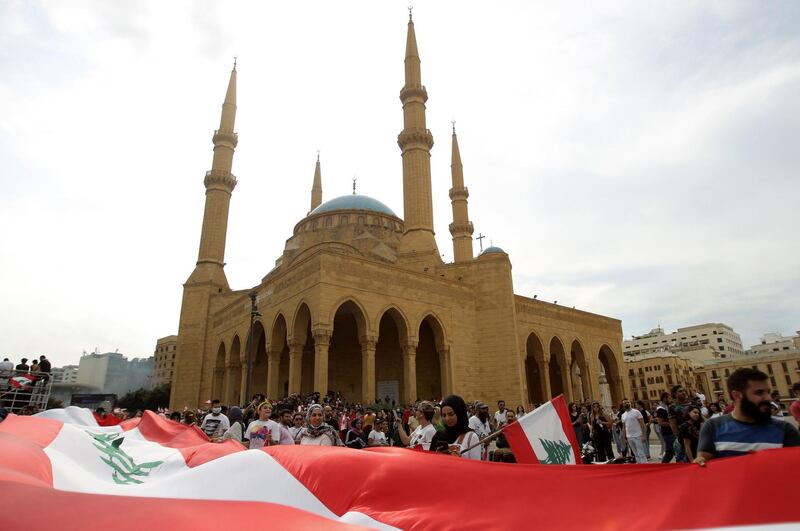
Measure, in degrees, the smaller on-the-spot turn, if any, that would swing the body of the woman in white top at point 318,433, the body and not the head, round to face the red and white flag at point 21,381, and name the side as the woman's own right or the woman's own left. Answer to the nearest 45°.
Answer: approximately 135° to the woman's own right

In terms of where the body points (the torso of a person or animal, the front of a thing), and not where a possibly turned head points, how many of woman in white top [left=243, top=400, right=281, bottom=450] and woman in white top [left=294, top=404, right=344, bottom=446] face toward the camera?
2

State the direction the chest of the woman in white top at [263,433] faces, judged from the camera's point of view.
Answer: toward the camera

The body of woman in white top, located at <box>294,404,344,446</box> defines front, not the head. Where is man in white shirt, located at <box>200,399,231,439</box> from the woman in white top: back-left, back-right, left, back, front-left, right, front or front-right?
back-right

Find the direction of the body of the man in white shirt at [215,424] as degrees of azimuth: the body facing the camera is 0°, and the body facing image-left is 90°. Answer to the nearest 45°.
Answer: approximately 0°

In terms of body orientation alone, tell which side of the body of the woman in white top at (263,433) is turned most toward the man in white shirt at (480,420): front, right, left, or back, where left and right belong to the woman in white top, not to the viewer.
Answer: left

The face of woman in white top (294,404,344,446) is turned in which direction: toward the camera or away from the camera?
toward the camera

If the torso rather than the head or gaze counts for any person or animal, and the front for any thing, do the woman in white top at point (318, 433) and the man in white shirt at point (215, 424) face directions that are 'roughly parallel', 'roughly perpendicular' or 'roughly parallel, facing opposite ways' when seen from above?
roughly parallel

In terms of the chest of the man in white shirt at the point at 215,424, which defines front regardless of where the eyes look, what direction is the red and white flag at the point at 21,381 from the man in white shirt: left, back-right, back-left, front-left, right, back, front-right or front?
back-right

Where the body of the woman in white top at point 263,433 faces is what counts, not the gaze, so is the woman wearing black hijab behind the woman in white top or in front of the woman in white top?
in front

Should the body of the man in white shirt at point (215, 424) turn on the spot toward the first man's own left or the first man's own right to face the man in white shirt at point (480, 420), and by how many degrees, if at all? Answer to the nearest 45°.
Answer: approximately 90° to the first man's own left

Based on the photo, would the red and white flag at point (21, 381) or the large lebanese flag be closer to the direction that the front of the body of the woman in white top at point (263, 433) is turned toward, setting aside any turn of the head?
the large lebanese flag

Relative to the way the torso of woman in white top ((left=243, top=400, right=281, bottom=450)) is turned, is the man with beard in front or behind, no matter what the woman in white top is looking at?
in front

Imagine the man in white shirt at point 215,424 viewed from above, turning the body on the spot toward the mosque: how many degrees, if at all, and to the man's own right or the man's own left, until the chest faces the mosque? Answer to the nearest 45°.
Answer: approximately 135° to the man's own left
